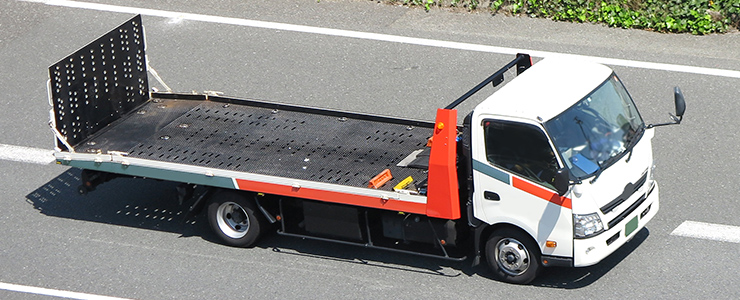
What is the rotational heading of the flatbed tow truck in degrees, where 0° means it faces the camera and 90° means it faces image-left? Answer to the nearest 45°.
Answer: approximately 315°
